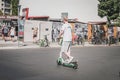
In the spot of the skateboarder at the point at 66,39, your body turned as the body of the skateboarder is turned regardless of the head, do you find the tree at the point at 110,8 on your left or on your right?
on your right

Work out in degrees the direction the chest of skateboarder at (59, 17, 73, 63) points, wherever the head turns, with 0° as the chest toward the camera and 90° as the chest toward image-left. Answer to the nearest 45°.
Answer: approximately 135°
